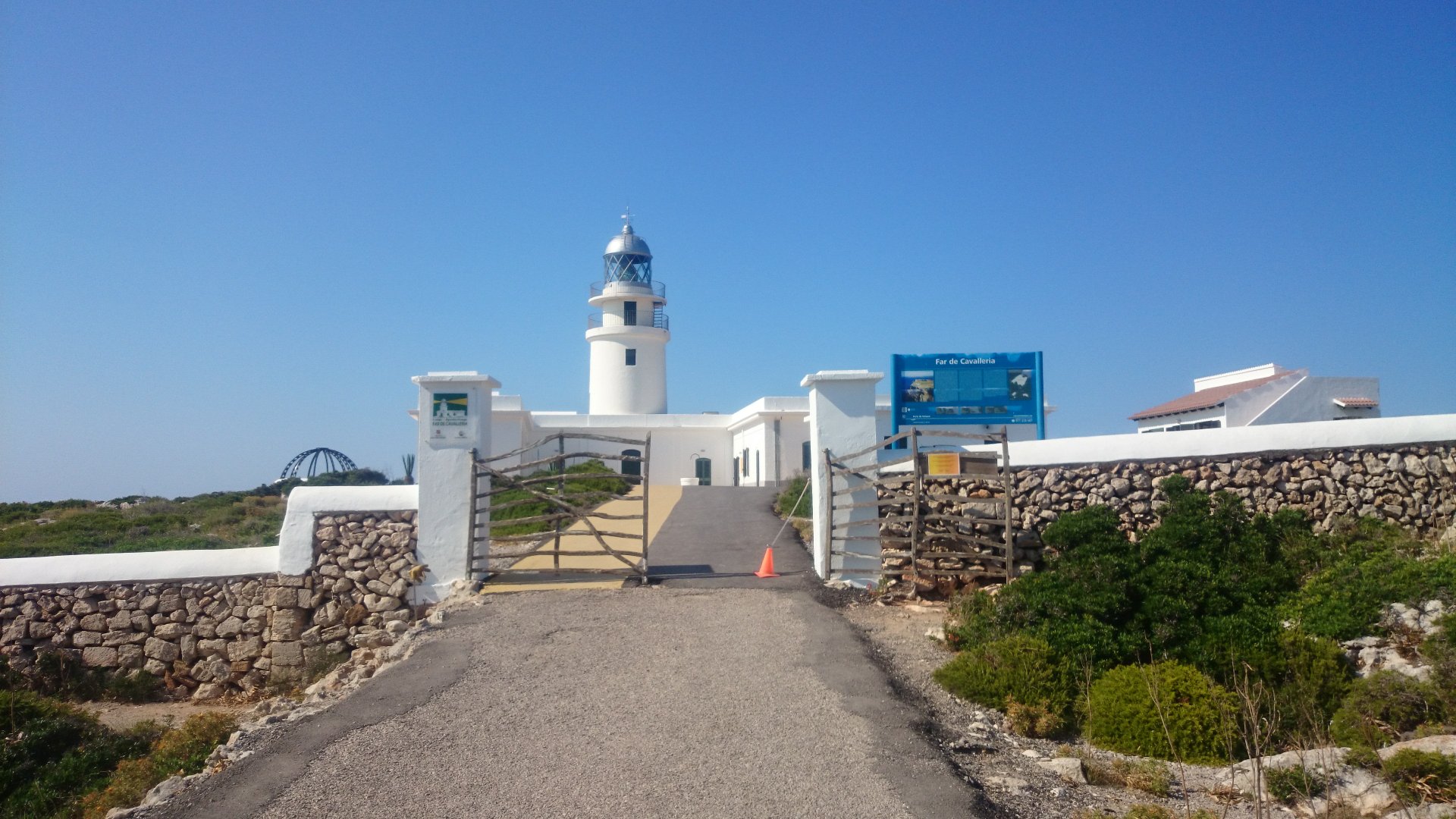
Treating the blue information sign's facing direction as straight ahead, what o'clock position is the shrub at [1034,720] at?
The shrub is roughly at 12 o'clock from the blue information sign.

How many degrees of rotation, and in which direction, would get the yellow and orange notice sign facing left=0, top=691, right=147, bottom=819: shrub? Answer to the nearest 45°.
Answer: approximately 45° to its right

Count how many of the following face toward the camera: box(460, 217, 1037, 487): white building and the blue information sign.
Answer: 2

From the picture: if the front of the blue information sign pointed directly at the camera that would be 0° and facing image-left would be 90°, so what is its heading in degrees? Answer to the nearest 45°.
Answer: approximately 0°

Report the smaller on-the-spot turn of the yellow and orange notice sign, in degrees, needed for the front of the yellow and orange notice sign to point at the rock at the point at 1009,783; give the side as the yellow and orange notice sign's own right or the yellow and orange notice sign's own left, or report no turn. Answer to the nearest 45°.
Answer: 0° — it already faces it

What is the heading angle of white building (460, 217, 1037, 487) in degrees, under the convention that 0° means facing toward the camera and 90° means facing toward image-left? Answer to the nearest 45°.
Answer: approximately 0°
